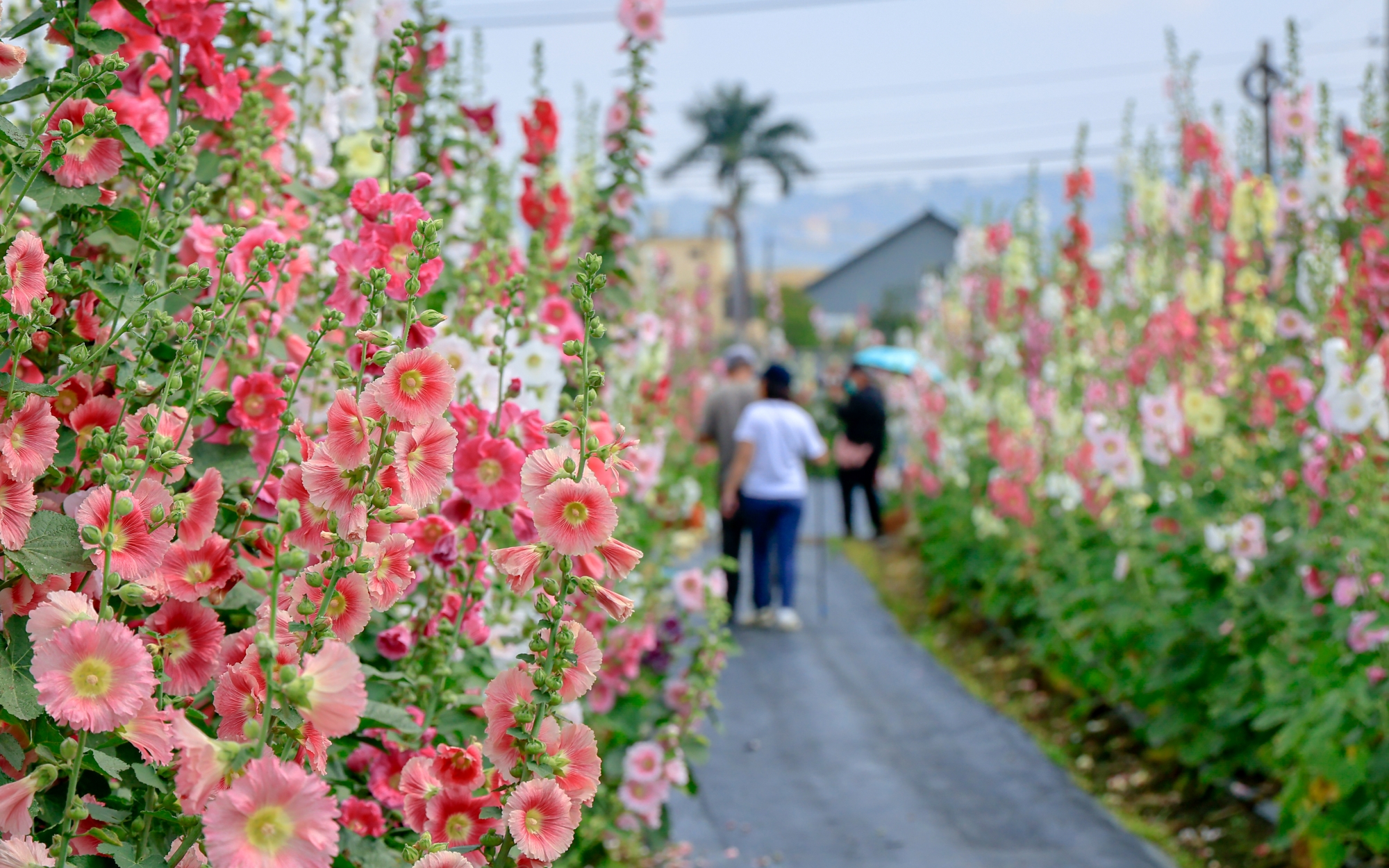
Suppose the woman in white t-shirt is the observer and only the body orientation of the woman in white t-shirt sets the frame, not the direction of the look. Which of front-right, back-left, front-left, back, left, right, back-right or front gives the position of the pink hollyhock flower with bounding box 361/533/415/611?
back

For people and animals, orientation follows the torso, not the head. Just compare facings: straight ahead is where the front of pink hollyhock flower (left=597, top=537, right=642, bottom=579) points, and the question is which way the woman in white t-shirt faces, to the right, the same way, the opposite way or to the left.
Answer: to the left

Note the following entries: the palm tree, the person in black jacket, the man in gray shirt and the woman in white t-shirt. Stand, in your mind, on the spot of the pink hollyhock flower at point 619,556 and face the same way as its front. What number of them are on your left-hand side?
4

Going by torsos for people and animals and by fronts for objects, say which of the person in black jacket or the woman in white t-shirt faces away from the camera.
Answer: the woman in white t-shirt

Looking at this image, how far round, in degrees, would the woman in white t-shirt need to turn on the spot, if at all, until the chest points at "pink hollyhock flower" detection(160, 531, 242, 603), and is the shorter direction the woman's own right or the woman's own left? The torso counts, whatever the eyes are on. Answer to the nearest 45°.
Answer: approximately 180°

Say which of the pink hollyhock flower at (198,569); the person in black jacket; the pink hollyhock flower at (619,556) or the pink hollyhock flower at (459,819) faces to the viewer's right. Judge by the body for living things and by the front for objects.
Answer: the pink hollyhock flower at (619,556)

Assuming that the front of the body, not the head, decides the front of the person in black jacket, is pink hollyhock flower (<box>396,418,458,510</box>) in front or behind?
in front

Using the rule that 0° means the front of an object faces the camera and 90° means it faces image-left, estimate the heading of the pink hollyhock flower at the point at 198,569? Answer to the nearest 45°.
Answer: approximately 45°

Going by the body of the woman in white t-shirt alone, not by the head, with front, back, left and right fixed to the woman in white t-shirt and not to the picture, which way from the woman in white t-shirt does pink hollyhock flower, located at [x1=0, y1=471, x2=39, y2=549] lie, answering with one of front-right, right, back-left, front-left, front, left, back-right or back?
back

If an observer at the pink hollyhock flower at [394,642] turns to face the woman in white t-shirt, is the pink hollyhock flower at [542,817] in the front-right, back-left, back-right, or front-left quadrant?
back-right

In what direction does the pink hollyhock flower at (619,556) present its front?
to the viewer's right

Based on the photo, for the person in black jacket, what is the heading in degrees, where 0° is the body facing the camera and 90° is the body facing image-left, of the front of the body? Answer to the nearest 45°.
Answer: approximately 45°

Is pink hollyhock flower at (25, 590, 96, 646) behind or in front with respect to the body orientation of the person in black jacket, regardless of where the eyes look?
in front

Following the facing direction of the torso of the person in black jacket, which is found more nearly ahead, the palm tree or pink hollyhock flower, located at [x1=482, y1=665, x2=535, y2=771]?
the pink hollyhock flower
